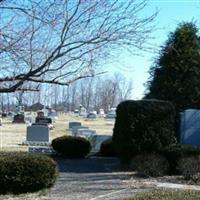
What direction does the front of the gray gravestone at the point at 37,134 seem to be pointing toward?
toward the camera

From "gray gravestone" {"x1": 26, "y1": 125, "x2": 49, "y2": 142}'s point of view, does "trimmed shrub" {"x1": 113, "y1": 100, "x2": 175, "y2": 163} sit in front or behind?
in front

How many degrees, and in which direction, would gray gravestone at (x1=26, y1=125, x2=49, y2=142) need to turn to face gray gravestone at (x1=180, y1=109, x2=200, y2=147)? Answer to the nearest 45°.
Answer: approximately 45° to its left

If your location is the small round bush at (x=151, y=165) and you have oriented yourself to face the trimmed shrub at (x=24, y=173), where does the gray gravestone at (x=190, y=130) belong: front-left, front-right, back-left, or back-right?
back-right

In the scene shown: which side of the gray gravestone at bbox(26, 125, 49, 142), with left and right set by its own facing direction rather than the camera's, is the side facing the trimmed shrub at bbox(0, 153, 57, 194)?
front

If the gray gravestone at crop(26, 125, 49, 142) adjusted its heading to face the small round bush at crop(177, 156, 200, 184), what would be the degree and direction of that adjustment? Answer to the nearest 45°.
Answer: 0° — it already faces it

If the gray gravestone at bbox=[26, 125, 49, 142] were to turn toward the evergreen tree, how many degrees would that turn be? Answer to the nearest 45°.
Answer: approximately 45° to its left
